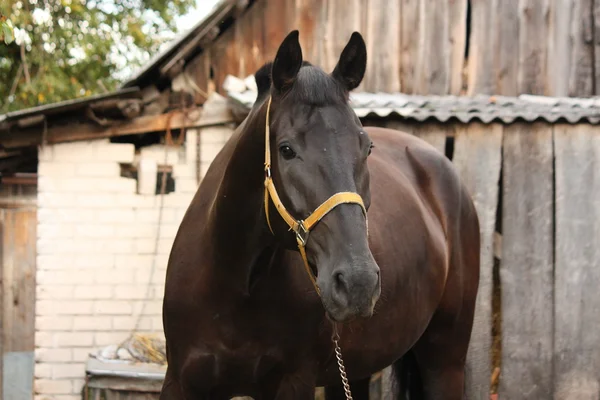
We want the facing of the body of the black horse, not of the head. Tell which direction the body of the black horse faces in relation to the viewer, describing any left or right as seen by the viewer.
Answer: facing the viewer and to the left of the viewer

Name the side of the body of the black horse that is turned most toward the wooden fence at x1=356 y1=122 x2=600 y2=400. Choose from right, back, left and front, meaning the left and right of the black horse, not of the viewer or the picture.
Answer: back

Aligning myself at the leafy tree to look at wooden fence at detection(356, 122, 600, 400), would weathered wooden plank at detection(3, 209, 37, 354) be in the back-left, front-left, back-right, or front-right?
front-right

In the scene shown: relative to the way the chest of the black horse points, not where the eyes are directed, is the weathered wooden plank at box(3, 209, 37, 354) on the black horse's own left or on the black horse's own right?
on the black horse's own right

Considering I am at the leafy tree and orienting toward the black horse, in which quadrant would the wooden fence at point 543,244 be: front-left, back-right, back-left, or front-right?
front-left

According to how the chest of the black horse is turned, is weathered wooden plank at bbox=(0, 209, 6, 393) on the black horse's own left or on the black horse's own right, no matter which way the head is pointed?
on the black horse's own right

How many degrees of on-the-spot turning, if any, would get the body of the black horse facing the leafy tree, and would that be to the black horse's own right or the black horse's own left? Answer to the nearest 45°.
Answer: approximately 90° to the black horse's own right
